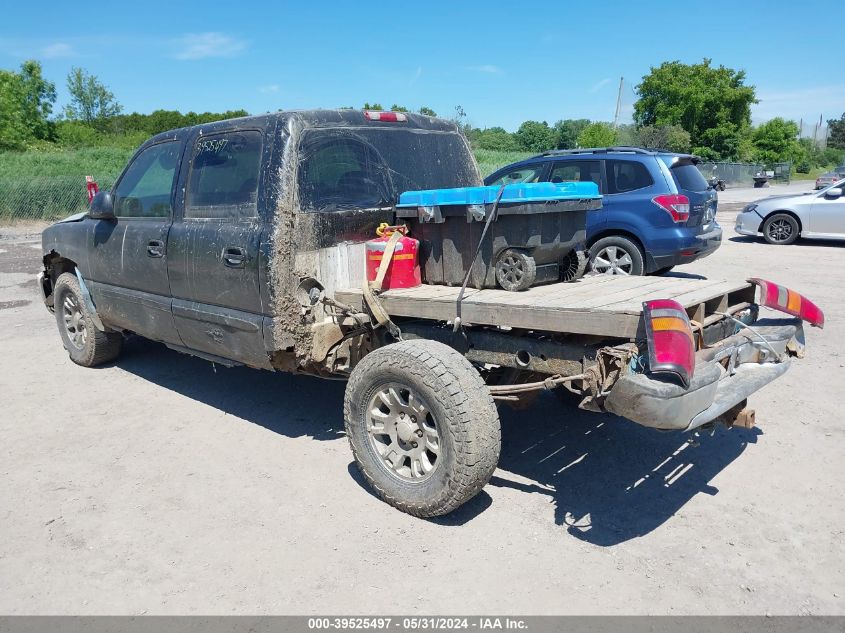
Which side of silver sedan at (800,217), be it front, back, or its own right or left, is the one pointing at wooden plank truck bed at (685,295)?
left

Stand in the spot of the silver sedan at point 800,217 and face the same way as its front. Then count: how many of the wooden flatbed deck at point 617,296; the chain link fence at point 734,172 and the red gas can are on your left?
2

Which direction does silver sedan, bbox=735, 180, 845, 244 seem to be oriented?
to the viewer's left

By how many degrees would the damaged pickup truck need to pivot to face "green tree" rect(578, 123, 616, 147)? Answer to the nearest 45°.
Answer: approximately 45° to its right

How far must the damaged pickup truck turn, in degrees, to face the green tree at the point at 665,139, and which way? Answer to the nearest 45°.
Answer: approximately 45° to its right

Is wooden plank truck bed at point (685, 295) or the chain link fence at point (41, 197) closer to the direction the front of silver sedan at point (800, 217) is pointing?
the chain link fence

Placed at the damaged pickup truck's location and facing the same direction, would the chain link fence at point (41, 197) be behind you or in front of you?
in front

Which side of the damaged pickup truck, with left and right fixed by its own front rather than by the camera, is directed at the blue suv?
right

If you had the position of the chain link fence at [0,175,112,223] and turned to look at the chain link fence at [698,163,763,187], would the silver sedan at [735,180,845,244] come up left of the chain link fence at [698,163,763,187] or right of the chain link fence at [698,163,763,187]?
right

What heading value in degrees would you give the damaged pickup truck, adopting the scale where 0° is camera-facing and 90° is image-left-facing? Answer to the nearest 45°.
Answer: approximately 135°

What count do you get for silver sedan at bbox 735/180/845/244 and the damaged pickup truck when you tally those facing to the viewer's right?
0
